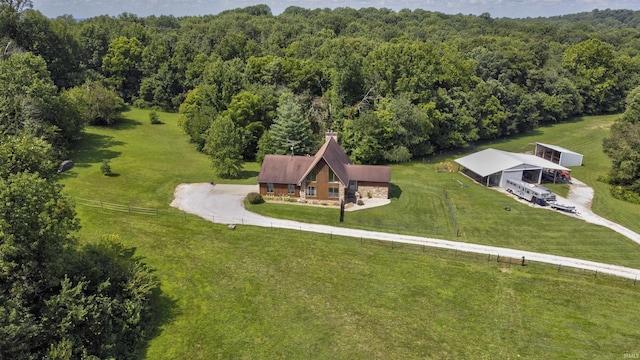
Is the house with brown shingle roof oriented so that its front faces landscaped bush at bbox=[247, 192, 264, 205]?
no

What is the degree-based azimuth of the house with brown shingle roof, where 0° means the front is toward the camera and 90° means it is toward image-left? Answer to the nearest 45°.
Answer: approximately 0°
